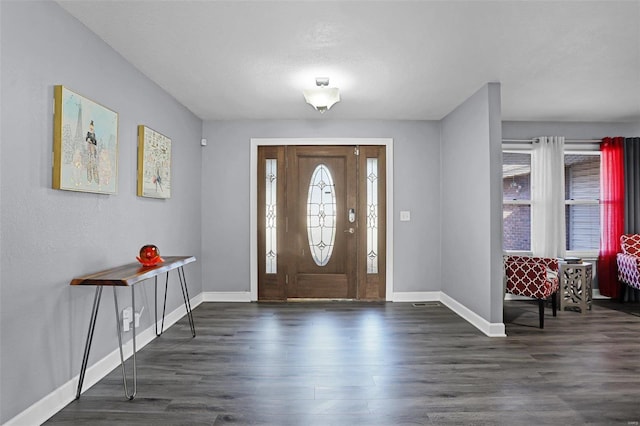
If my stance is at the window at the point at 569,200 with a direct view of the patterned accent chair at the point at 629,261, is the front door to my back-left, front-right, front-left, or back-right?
back-right

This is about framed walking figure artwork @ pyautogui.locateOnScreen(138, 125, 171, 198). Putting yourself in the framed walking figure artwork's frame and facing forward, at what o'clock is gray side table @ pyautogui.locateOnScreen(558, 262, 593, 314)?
The gray side table is roughly at 11 o'clock from the framed walking figure artwork.

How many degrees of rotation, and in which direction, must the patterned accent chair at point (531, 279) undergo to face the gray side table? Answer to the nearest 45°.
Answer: approximately 90° to its left

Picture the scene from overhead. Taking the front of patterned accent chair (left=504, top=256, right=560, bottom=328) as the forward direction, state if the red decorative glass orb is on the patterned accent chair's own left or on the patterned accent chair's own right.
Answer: on the patterned accent chair's own right

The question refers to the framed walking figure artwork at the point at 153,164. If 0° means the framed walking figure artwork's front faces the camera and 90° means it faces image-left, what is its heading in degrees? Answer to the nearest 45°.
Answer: approximately 315°

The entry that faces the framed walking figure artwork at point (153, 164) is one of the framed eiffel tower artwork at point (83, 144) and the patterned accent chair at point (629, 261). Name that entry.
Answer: the patterned accent chair

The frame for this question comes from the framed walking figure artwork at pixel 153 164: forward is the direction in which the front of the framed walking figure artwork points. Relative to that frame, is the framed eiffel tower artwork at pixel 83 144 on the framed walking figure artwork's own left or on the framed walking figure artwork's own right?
on the framed walking figure artwork's own right

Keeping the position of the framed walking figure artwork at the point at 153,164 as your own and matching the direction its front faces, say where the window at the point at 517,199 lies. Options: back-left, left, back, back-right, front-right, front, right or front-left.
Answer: front-left

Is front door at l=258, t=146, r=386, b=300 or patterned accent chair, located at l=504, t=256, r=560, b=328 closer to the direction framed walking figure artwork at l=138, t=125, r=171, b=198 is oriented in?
the patterned accent chair

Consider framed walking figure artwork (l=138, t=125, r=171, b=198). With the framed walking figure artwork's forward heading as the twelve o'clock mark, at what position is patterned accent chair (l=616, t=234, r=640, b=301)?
The patterned accent chair is roughly at 11 o'clock from the framed walking figure artwork.
